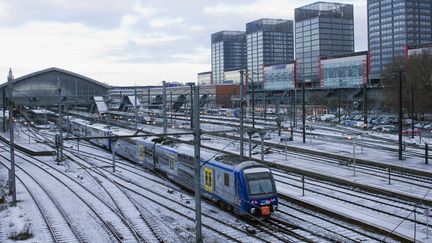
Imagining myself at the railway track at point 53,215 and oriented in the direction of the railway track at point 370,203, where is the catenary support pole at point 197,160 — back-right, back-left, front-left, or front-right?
front-right

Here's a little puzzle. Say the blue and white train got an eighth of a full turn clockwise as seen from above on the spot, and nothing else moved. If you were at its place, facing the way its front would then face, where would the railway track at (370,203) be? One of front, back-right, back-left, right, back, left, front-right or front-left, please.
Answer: left

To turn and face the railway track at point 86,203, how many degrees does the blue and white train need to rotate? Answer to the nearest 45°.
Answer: approximately 90° to its right

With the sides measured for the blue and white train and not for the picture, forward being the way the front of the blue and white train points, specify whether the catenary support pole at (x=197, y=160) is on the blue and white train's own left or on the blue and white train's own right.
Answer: on the blue and white train's own right

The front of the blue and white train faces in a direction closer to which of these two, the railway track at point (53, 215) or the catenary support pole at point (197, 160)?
the catenary support pole

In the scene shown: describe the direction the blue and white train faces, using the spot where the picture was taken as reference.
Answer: facing the viewer and to the right of the viewer
